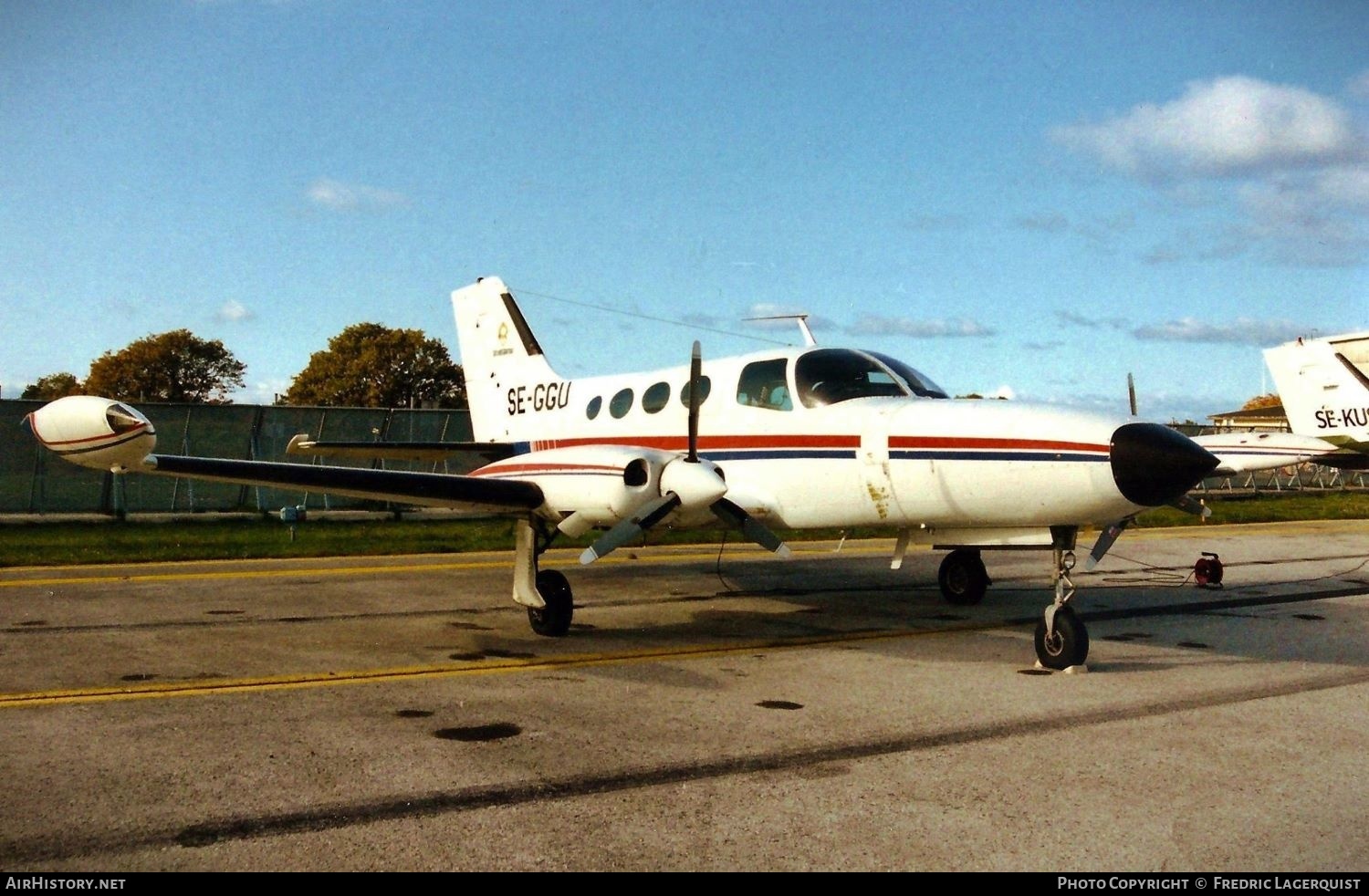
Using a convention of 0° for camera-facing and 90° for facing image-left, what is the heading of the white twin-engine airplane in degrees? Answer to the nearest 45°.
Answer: approximately 315°
